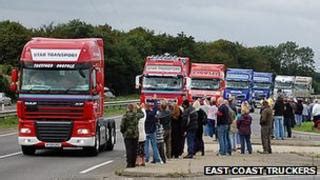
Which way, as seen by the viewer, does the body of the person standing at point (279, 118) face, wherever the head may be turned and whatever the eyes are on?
away from the camera

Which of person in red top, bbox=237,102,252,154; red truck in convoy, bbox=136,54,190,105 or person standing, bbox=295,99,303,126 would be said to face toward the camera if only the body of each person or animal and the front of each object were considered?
the red truck in convoy

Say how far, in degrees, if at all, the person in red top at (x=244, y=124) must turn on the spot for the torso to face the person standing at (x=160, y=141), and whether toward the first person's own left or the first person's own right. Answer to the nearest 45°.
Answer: approximately 135° to the first person's own left

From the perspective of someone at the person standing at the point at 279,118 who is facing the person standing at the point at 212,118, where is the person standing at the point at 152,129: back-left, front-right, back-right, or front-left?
front-left

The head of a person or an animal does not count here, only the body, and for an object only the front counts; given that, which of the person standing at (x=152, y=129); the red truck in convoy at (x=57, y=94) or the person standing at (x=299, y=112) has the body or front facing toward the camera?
the red truck in convoy

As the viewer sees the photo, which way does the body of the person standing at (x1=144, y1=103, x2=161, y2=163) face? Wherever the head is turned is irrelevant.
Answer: away from the camera

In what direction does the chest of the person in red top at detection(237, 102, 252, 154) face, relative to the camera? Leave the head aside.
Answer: away from the camera

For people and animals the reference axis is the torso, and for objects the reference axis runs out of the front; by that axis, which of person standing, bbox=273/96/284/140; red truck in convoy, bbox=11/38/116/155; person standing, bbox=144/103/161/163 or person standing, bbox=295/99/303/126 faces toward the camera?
the red truck in convoy

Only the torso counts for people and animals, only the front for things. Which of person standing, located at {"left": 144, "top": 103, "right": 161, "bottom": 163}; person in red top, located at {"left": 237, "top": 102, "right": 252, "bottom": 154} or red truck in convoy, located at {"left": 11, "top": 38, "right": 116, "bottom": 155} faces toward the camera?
the red truck in convoy

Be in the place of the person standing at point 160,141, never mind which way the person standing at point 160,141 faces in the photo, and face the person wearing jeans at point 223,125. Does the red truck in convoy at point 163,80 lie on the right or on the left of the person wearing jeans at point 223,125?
left

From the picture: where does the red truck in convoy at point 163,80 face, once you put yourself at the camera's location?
facing the viewer
